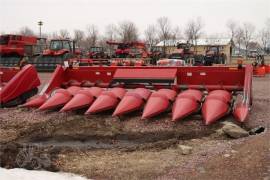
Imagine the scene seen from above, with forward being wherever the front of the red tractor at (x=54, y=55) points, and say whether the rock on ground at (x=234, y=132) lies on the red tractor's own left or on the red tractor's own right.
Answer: on the red tractor's own left

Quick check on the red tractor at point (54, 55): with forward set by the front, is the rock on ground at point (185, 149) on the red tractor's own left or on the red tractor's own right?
on the red tractor's own left

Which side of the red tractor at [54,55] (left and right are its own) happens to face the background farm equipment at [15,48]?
right

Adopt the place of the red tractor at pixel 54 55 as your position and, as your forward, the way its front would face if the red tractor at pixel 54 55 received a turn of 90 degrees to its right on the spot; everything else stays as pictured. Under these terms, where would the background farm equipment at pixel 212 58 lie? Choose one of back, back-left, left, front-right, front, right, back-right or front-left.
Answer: back-right

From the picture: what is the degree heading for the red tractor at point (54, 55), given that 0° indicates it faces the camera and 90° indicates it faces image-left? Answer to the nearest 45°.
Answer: approximately 45°
